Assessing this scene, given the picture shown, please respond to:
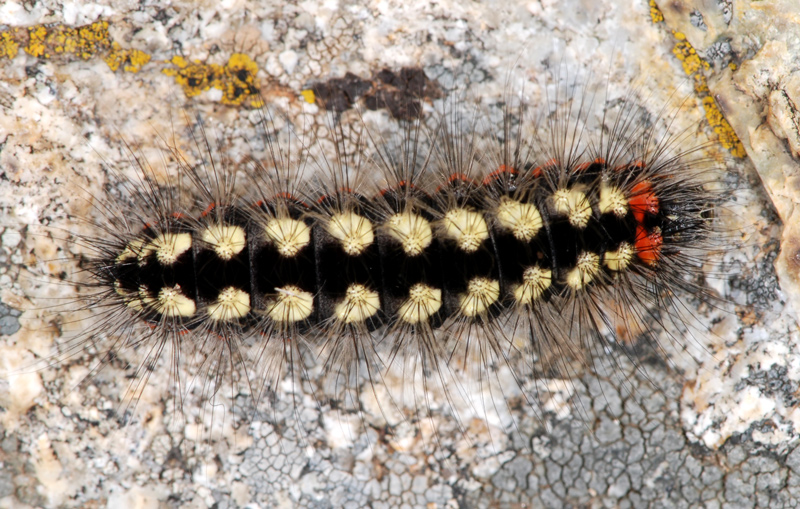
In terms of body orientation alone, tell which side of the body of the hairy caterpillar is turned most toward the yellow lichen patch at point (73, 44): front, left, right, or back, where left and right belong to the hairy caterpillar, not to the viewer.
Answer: back

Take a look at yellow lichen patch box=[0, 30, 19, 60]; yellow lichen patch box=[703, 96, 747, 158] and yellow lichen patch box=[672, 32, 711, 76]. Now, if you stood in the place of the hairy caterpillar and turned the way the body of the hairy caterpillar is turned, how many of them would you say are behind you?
1

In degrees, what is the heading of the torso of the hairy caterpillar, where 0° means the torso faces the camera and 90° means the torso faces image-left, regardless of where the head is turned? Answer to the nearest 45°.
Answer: approximately 270°

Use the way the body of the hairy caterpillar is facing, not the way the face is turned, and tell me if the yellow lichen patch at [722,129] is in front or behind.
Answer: in front

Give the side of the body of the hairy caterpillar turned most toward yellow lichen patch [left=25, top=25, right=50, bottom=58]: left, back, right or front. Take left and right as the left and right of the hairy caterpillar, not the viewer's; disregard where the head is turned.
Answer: back

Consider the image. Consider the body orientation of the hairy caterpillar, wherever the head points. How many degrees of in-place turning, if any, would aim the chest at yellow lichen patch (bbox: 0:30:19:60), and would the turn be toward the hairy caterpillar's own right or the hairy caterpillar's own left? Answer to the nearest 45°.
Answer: approximately 180°

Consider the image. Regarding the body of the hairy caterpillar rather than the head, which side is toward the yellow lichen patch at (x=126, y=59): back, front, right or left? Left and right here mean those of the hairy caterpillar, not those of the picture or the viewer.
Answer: back

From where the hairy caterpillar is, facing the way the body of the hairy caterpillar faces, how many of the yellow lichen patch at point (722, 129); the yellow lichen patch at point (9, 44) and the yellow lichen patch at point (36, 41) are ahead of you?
1
